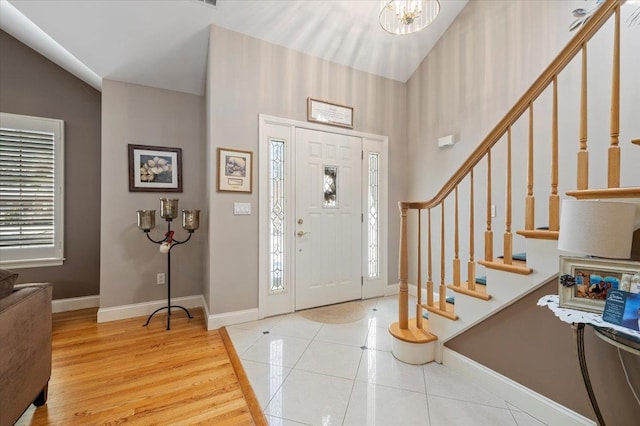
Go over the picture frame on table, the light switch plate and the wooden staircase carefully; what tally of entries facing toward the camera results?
2

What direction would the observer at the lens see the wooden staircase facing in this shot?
facing away from the viewer and to the left of the viewer

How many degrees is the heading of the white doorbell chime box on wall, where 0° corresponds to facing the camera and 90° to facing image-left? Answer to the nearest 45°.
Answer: approximately 45°

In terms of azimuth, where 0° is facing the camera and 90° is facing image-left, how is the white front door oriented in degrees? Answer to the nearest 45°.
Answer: approximately 315°

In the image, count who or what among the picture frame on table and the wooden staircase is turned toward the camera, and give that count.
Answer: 1

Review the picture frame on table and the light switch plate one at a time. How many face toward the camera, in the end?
2

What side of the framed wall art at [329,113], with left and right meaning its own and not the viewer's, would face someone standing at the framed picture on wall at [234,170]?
right
